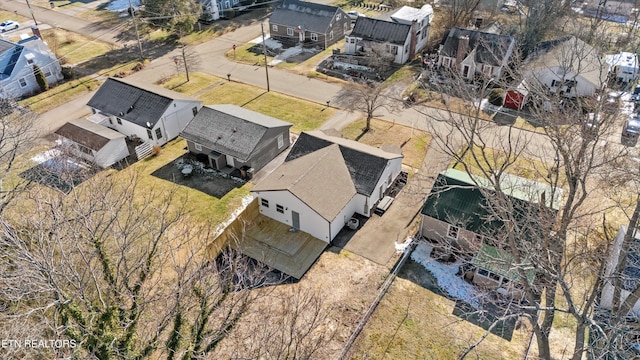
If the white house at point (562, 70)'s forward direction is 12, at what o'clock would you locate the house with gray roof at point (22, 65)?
The house with gray roof is roughly at 2 o'clock from the white house.

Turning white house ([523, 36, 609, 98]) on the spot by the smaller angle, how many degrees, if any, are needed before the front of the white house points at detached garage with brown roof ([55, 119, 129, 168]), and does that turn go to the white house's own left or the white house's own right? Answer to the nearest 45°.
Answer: approximately 45° to the white house's own right

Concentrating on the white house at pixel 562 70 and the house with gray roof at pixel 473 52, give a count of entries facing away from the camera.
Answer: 0

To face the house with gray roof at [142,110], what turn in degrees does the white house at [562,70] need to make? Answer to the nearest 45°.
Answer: approximately 45° to its right

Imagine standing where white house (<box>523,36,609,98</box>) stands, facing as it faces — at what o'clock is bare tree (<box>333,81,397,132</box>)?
The bare tree is roughly at 2 o'clock from the white house.

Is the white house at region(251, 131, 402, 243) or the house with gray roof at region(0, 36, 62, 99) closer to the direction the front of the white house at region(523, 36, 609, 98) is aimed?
the white house

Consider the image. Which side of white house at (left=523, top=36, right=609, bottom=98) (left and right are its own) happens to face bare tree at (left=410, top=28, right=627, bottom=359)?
front

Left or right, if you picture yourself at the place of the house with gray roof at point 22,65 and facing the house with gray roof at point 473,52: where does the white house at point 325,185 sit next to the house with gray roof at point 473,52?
right

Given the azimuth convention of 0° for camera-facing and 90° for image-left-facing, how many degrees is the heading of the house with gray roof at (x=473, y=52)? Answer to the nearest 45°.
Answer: approximately 45°
